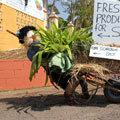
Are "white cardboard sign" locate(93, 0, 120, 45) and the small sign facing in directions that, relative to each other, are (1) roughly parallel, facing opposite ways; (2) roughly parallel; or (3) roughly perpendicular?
roughly parallel

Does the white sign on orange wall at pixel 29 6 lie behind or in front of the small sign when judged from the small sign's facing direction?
behind

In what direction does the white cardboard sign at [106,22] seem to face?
toward the camera

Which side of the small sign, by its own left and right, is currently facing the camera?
front

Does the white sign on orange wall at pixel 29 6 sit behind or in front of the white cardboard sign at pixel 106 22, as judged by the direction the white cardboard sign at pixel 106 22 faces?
behind

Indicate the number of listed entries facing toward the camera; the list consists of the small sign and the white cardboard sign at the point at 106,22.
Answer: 2
